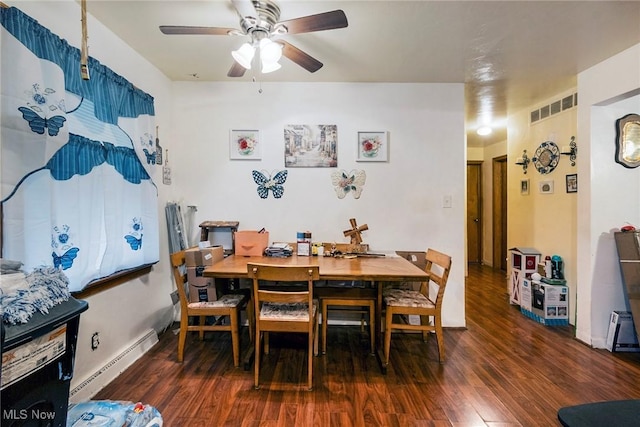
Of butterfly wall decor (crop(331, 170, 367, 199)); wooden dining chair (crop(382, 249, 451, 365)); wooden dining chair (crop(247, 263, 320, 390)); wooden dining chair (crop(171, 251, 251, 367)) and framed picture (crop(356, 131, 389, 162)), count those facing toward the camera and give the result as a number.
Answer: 2

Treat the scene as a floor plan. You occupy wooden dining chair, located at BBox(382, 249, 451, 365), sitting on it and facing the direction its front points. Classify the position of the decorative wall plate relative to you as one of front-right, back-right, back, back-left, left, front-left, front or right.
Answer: back-right

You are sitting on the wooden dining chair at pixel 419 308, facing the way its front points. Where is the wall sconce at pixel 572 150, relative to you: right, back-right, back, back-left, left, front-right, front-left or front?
back-right

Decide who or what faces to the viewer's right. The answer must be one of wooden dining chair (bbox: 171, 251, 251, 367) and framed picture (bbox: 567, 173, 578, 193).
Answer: the wooden dining chair

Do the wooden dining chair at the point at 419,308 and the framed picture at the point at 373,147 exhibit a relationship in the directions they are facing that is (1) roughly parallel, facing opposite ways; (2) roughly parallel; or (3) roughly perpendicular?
roughly perpendicular

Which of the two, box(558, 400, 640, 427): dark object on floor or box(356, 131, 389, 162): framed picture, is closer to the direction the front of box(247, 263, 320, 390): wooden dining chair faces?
the framed picture

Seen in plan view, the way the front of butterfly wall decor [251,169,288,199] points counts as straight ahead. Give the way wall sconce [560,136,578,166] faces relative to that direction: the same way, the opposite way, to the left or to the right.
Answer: to the right

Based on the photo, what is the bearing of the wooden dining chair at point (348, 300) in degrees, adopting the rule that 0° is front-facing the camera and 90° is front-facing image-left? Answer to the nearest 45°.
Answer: approximately 0°

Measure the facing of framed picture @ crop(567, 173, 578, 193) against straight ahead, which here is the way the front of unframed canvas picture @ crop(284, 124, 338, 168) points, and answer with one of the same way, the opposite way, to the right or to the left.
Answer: to the right

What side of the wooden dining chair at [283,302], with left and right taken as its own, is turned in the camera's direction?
back
